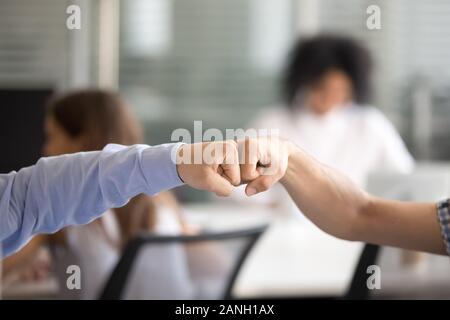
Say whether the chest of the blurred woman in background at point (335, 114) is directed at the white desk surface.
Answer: yes

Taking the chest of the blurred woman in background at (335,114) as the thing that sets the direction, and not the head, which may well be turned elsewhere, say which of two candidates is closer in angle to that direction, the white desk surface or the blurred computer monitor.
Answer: the white desk surface

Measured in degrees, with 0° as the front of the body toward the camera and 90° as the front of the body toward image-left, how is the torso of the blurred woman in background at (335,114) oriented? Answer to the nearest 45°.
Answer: approximately 0°

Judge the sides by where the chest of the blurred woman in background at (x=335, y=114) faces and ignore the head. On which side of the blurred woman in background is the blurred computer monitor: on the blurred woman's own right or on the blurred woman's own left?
on the blurred woman's own right
